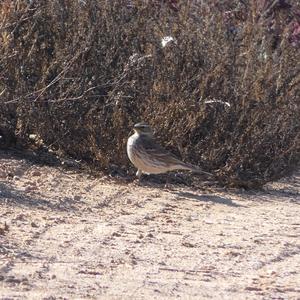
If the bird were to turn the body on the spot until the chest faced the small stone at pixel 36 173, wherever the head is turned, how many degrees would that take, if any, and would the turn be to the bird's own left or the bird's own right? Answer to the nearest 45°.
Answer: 0° — it already faces it

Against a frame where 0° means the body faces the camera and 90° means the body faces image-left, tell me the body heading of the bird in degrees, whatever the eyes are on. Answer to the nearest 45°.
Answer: approximately 90°
